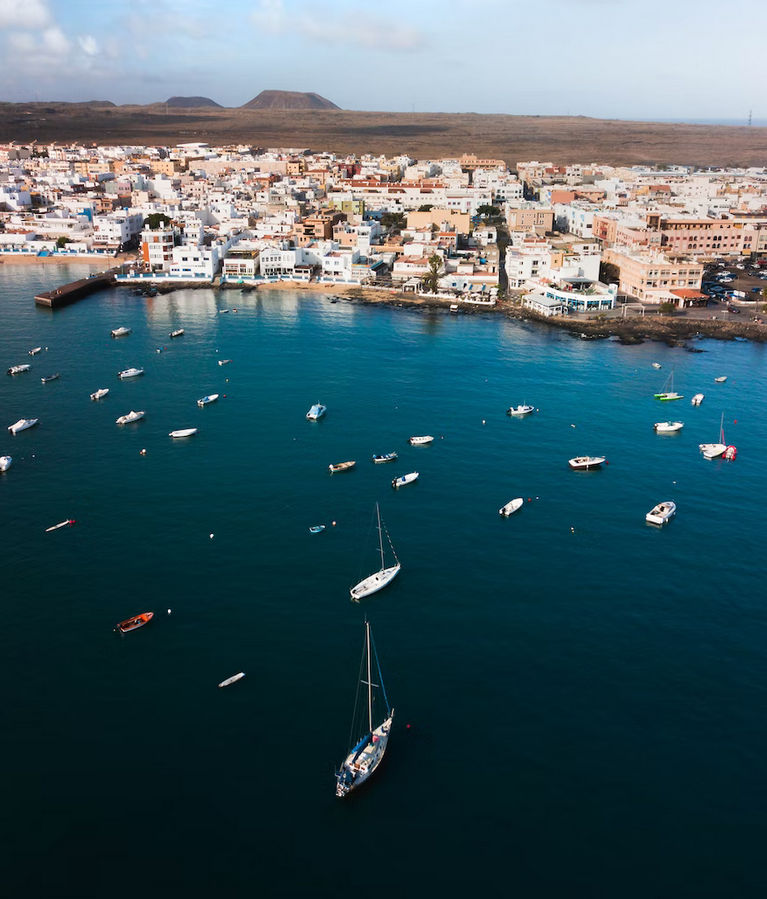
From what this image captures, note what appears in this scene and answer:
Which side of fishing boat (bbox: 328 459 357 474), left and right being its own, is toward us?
right

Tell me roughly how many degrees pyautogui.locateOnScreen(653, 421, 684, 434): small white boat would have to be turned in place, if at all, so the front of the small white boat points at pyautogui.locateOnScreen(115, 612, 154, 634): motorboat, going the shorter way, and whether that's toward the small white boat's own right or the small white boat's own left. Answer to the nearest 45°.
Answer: approximately 135° to the small white boat's own right

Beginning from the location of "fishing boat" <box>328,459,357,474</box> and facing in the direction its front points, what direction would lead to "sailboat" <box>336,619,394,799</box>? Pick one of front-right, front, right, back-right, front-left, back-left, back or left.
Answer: right

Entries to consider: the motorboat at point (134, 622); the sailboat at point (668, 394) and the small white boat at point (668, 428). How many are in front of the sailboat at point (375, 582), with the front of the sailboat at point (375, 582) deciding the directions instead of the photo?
2

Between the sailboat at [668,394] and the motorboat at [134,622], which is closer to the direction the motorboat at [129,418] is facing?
the sailboat

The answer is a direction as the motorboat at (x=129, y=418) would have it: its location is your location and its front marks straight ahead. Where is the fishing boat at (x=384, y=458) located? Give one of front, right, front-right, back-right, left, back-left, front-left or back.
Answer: right

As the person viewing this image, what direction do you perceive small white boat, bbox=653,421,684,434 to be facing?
facing to the right of the viewer

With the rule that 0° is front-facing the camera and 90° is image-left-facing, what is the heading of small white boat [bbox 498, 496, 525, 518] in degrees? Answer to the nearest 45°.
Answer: approximately 225°

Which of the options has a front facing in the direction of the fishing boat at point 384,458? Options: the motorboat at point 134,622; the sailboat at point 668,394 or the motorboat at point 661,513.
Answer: the motorboat at point 134,622

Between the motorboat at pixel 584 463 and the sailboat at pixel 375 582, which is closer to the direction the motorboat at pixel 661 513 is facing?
the motorboat

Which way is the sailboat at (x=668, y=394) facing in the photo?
to the viewer's right

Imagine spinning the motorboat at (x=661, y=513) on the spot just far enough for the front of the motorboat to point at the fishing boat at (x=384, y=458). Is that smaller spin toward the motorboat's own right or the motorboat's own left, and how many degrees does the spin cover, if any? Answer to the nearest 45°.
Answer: approximately 135° to the motorboat's own left

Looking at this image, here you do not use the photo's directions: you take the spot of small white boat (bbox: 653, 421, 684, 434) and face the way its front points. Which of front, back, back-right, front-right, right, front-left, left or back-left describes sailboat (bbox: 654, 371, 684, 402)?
left

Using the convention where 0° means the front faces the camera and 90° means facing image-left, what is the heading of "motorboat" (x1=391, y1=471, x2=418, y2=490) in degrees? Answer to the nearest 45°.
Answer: approximately 225°

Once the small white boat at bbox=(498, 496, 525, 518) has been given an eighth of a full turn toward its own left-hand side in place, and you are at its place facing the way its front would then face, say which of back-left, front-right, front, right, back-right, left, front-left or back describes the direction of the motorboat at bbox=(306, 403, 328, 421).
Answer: front-left

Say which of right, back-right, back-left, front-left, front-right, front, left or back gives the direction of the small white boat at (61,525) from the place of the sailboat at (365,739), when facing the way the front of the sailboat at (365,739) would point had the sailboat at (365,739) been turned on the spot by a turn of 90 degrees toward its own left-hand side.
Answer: front

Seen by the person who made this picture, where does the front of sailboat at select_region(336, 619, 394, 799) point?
facing away from the viewer and to the right of the viewer

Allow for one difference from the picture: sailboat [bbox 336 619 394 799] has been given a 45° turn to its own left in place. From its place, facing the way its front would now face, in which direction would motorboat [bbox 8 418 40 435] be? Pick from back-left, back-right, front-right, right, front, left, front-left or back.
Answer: front-left

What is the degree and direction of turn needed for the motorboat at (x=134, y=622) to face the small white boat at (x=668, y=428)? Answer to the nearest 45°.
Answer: approximately 45° to its right
